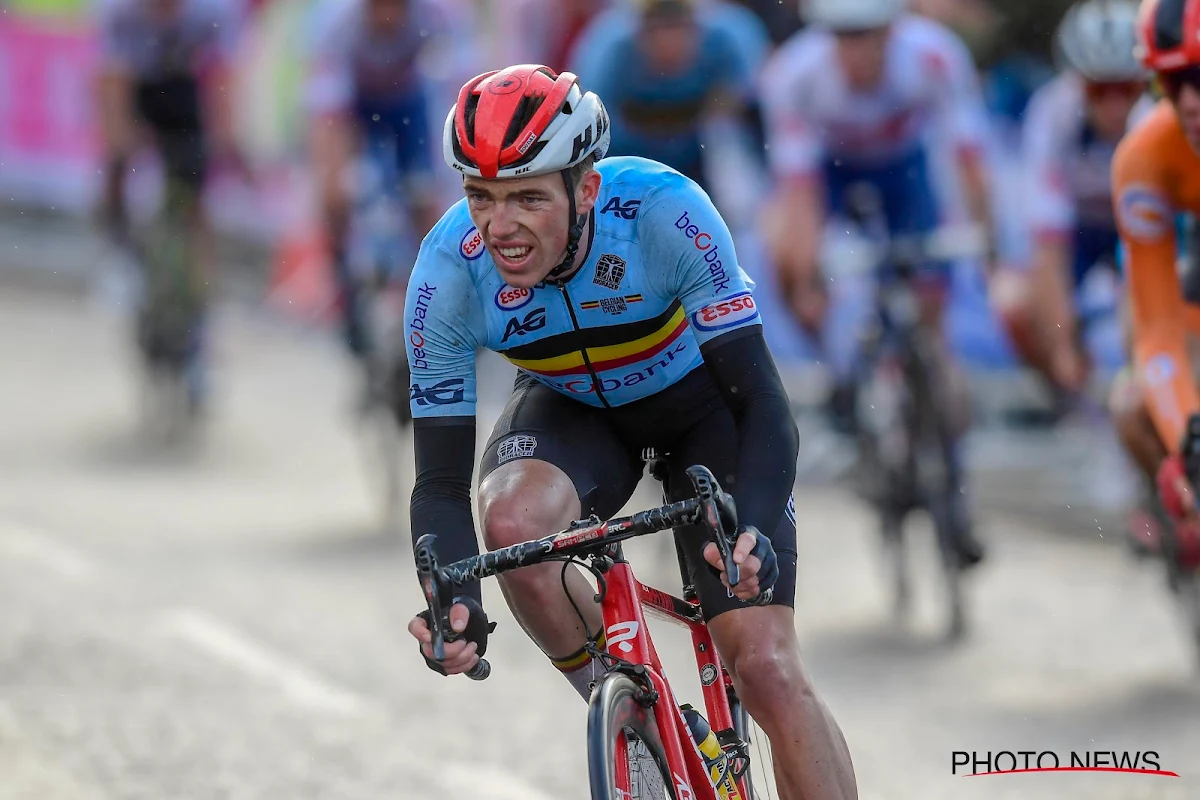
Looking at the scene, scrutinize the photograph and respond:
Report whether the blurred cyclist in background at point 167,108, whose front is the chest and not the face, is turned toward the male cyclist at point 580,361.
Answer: yes

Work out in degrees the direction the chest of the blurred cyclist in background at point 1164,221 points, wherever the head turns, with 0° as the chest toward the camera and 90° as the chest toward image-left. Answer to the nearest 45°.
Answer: approximately 315°

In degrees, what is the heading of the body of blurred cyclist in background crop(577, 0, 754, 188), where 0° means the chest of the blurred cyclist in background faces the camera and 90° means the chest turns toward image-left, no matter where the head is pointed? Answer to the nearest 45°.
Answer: approximately 0°

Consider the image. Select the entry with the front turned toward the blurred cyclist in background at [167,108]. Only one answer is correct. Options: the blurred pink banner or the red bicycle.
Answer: the blurred pink banner

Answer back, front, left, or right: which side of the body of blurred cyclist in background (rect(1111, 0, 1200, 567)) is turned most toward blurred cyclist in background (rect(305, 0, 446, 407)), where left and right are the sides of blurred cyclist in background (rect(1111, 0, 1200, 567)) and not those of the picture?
back

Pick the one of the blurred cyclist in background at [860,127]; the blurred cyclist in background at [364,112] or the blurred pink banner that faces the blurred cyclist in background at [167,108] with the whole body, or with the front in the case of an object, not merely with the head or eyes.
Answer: the blurred pink banner

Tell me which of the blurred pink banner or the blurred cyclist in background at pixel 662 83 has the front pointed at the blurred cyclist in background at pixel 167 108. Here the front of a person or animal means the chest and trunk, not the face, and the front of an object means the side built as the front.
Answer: the blurred pink banner

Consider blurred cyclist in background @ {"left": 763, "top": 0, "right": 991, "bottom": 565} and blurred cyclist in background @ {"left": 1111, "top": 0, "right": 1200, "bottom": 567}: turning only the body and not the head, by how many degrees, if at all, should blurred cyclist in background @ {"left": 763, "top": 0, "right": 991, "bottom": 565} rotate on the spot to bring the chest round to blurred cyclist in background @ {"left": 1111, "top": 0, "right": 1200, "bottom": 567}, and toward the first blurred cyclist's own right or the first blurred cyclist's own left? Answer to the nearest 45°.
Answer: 0° — they already face them

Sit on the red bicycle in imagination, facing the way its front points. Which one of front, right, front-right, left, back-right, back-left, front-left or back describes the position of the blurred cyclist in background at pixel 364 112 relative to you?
back-right

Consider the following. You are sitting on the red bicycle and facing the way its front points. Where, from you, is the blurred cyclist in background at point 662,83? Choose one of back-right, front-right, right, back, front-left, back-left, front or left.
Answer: back-right
